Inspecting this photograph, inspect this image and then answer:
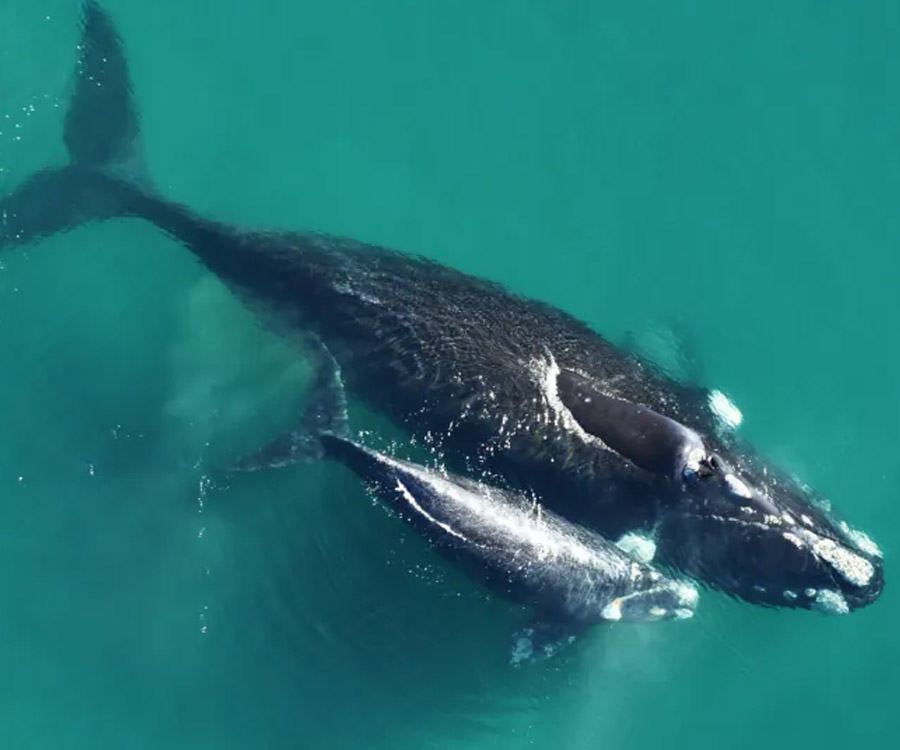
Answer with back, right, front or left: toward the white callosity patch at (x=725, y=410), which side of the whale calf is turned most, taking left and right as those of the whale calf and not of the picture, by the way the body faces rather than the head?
left

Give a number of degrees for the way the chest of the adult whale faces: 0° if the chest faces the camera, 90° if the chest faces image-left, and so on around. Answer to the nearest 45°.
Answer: approximately 315°

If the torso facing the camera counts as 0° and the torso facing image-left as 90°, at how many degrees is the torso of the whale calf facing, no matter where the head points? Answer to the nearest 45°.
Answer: approximately 315°
